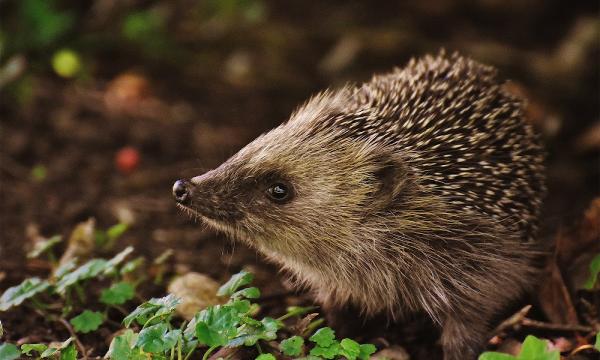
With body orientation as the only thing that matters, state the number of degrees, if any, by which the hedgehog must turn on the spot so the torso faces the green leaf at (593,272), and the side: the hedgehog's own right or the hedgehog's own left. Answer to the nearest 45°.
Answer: approximately 180°

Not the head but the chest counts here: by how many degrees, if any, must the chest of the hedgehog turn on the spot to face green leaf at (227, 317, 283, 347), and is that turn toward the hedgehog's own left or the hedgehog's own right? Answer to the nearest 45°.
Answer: approximately 45° to the hedgehog's own left

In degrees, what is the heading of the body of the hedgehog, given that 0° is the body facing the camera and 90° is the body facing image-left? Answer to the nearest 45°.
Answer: approximately 90°

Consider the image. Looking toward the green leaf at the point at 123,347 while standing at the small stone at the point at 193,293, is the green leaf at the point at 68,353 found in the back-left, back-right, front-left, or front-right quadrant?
front-right

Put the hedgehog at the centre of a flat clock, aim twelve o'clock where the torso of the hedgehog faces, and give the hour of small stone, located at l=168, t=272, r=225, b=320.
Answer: The small stone is roughly at 12 o'clock from the hedgehog.

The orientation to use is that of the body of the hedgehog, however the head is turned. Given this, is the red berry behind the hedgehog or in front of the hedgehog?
in front

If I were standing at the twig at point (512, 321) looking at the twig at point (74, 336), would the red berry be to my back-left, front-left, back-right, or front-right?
front-right

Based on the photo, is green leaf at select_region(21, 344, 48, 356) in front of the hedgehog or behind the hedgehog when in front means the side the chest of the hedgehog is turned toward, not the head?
in front
